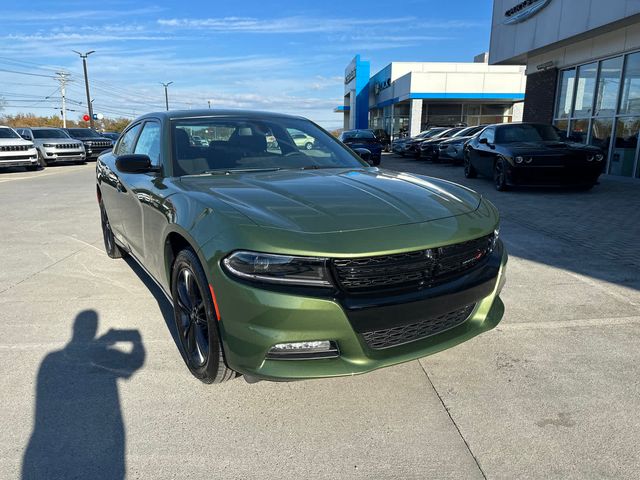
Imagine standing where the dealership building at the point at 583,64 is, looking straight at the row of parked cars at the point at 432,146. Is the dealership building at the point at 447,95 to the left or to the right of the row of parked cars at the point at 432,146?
right

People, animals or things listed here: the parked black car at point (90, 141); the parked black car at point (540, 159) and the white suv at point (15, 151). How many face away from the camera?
0

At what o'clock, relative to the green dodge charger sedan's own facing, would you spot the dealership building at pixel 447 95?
The dealership building is roughly at 8 o'clock from the green dodge charger sedan.

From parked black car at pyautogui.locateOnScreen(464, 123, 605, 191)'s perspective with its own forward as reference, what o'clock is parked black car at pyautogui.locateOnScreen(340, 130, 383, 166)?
parked black car at pyautogui.locateOnScreen(340, 130, 383, 166) is roughly at 6 o'clock from parked black car at pyautogui.locateOnScreen(464, 123, 605, 191).

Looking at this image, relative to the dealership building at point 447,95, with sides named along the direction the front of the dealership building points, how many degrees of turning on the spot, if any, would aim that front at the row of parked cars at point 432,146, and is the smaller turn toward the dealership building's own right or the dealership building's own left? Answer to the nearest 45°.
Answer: approximately 45° to the dealership building's own left

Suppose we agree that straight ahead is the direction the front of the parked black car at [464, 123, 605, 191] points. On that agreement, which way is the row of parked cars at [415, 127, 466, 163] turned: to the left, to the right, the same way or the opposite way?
to the right

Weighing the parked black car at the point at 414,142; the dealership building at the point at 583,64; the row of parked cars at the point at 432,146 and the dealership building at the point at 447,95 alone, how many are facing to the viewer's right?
0

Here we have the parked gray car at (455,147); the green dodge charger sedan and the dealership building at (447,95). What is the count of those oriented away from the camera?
0

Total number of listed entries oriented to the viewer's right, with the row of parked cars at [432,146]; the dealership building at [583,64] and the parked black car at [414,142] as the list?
0

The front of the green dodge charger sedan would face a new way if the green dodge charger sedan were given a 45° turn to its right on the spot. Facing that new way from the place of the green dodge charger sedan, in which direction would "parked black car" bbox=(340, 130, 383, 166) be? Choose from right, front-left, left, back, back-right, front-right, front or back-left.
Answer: back

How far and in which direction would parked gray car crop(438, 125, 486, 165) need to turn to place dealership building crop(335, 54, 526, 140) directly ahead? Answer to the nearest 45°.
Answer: approximately 135° to its right

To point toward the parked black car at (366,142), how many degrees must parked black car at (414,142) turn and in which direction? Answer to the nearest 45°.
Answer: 0° — it already faces it

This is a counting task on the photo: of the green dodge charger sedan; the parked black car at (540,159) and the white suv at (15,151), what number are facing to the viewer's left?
0
